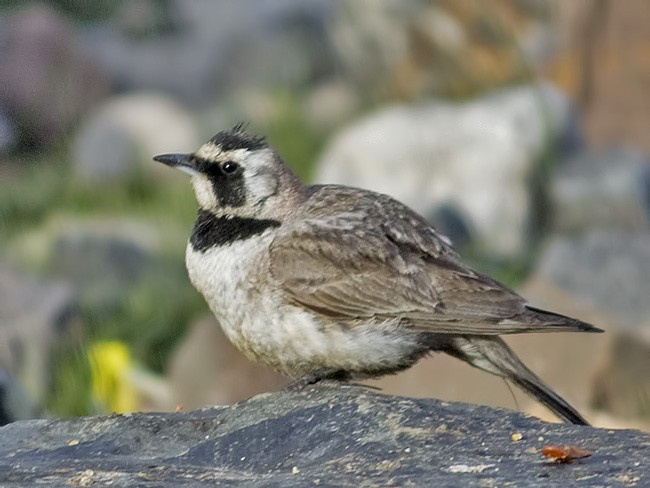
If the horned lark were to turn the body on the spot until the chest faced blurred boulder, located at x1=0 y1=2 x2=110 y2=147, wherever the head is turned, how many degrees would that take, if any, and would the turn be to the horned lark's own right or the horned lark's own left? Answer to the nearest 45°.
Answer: approximately 90° to the horned lark's own right

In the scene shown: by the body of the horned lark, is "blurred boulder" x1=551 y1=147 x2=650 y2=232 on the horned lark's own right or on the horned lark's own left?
on the horned lark's own right

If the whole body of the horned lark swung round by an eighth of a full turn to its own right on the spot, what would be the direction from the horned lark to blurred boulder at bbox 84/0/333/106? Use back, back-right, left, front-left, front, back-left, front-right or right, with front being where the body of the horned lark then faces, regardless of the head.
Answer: front-right

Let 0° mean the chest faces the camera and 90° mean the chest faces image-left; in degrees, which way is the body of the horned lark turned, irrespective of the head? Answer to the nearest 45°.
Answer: approximately 90°

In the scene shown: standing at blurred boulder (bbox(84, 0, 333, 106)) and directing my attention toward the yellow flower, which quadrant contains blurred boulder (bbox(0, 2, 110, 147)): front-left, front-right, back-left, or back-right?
front-right

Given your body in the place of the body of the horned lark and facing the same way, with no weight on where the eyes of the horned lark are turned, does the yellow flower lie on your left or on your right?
on your right
